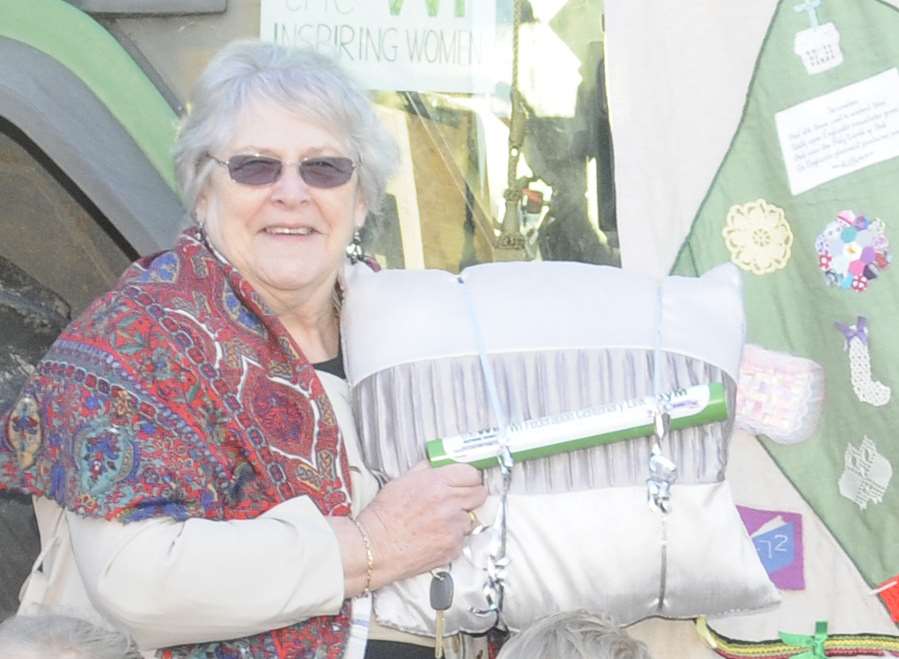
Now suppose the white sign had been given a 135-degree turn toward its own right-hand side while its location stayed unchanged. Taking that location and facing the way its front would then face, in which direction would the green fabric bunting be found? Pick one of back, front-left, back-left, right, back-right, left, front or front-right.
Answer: back-right

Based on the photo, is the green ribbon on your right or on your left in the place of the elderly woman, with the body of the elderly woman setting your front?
on your left

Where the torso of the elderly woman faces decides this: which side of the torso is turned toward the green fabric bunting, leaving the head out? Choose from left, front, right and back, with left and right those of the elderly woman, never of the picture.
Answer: left

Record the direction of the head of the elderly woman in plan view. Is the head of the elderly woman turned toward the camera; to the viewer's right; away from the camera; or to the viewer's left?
toward the camera

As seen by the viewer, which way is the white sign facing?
toward the camera

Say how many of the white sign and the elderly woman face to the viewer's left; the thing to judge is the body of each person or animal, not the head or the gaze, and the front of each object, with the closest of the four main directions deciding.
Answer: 0
